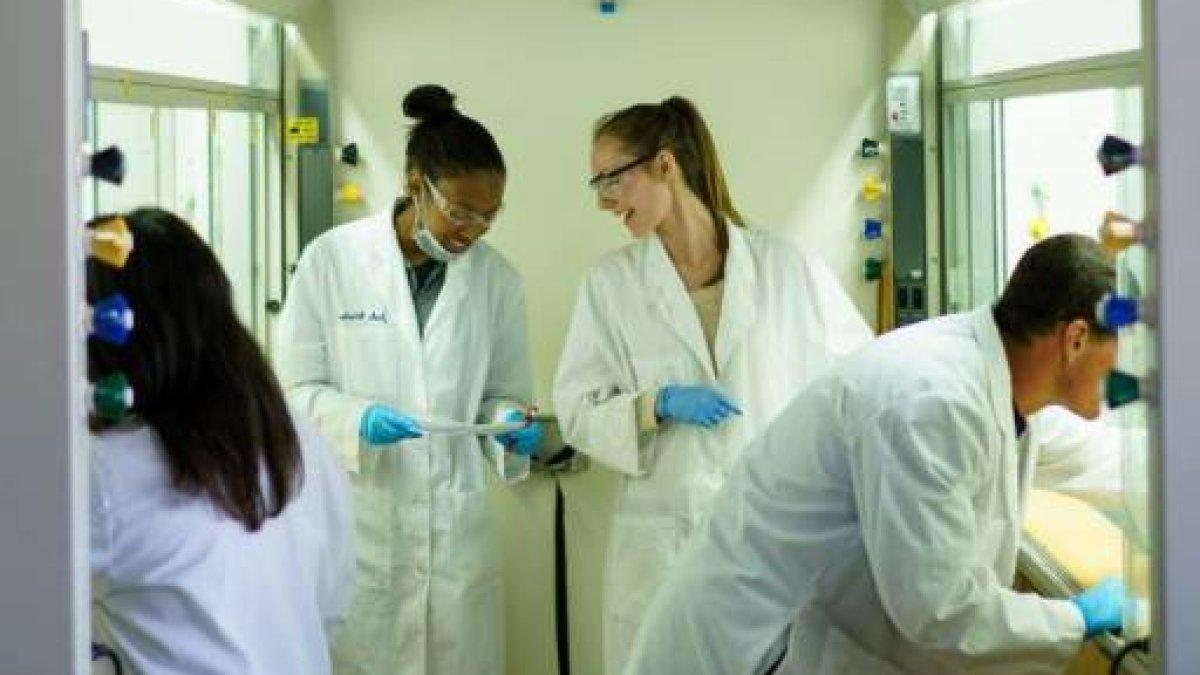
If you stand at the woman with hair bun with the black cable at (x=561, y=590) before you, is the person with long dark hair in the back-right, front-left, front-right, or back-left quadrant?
back-right

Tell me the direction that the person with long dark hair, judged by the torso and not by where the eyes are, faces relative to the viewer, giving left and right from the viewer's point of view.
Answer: facing away from the viewer and to the left of the viewer

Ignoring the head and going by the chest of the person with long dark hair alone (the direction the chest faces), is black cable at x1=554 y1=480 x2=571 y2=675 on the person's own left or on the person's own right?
on the person's own right

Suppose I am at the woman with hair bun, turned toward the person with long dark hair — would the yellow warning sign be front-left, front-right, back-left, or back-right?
back-right

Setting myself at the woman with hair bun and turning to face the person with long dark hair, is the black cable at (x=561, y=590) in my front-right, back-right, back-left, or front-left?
back-left

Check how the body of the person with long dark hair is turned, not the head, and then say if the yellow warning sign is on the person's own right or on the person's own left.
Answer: on the person's own right

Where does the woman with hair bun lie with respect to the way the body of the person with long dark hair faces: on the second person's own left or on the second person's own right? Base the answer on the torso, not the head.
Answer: on the second person's own right
